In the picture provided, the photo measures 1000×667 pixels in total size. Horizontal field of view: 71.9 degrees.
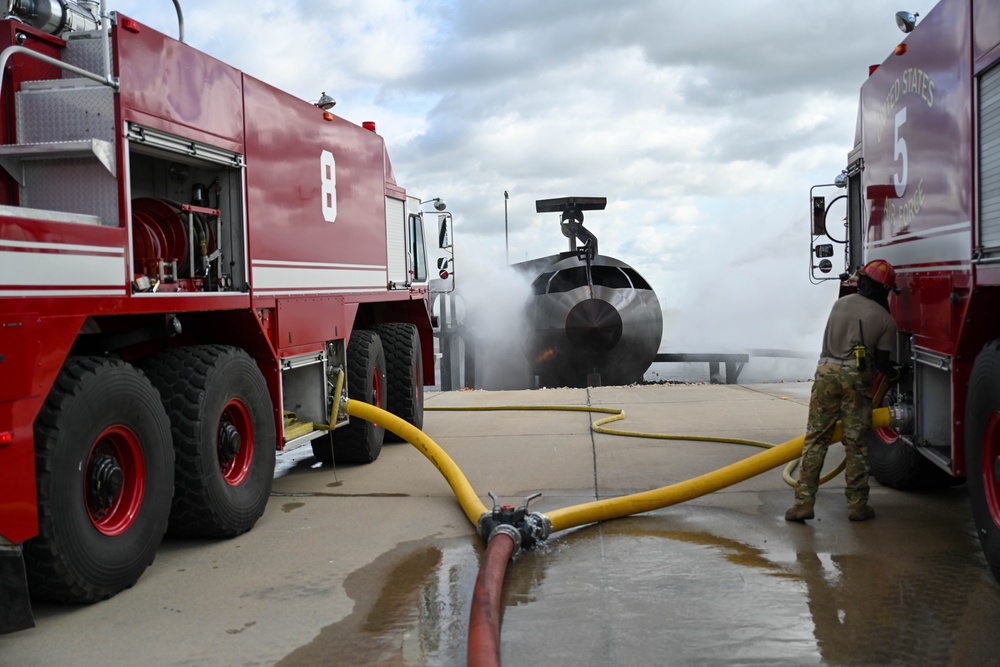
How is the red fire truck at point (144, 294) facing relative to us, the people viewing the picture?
facing away from the viewer and to the right of the viewer

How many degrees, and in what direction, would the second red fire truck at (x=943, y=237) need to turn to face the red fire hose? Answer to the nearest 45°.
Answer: approximately 90° to its left

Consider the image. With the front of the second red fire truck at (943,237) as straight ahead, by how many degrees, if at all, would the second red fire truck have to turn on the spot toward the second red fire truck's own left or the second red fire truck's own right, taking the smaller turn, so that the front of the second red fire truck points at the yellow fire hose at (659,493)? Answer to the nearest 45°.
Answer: approximately 45° to the second red fire truck's own left

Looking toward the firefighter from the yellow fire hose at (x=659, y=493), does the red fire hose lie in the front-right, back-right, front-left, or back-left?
back-right

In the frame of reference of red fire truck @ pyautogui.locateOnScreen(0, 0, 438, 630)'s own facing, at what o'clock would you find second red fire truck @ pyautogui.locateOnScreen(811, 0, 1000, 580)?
The second red fire truck is roughly at 2 o'clock from the red fire truck.

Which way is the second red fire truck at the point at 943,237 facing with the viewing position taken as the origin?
facing away from the viewer and to the left of the viewer

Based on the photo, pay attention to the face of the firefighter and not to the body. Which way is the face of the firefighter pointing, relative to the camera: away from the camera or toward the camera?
away from the camera
